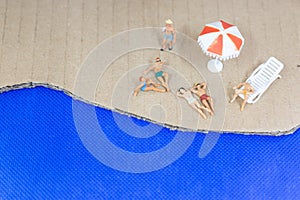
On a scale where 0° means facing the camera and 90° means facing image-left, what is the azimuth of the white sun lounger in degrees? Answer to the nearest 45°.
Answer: approximately 45°

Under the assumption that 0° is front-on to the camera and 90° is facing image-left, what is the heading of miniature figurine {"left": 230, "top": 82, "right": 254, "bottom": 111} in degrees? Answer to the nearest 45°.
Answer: approximately 45°

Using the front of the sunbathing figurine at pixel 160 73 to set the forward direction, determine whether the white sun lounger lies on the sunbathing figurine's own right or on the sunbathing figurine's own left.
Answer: on the sunbathing figurine's own left

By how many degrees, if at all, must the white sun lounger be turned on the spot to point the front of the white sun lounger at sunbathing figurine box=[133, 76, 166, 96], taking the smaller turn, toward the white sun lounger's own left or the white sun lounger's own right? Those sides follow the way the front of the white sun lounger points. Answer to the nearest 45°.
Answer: approximately 45° to the white sun lounger's own right

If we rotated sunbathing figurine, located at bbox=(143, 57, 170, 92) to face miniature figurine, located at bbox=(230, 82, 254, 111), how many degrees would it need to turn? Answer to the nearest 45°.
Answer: approximately 45° to its left
